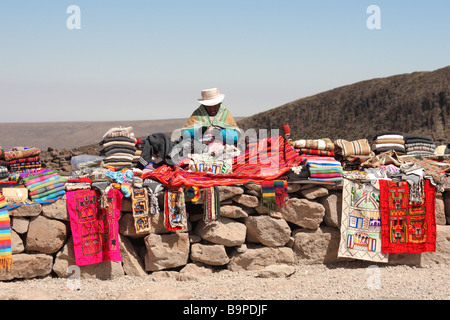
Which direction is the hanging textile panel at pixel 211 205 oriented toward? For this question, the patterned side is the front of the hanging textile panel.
toward the camera

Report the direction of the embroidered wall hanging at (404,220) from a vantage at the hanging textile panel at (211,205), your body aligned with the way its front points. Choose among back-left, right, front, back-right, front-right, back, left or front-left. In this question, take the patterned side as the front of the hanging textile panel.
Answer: left

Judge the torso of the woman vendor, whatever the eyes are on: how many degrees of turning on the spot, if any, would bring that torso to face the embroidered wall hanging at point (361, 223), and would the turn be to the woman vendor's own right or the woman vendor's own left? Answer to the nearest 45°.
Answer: approximately 45° to the woman vendor's own left

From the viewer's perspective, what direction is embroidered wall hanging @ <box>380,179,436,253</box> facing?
toward the camera

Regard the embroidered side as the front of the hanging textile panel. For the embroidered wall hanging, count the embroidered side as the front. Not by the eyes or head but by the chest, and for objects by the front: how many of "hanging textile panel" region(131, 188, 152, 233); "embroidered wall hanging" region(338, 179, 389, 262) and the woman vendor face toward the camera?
3

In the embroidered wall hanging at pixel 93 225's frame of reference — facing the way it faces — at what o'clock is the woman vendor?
The woman vendor is roughly at 8 o'clock from the embroidered wall hanging.

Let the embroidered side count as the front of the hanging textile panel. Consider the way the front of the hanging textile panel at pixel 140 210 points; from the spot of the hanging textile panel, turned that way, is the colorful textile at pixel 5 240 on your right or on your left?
on your right

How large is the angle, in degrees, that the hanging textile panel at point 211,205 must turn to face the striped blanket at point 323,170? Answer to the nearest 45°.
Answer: approximately 90° to its left

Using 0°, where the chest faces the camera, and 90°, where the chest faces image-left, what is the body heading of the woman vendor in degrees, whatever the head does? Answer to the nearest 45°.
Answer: approximately 0°

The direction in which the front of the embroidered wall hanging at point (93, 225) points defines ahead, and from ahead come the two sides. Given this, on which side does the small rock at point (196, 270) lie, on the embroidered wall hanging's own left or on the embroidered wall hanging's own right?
on the embroidered wall hanging's own left

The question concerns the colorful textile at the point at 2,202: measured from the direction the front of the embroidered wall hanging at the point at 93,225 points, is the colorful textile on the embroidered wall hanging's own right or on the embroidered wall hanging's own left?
on the embroidered wall hanging's own right

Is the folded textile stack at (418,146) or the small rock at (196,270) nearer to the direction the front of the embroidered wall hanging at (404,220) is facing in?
the small rock

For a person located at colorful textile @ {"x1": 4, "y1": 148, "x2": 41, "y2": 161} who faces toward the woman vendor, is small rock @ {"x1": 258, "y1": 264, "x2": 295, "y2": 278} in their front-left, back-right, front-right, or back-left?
front-right

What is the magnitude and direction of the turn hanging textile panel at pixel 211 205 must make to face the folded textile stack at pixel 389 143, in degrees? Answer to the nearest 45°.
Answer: approximately 135° to its left

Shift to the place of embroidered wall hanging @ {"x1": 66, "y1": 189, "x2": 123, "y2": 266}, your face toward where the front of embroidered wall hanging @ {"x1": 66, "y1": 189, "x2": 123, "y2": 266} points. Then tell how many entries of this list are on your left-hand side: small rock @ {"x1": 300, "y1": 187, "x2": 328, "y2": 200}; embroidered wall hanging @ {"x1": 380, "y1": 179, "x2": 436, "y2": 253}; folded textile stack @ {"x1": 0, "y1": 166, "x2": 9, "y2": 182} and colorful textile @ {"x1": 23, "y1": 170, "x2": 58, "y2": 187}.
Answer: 2
